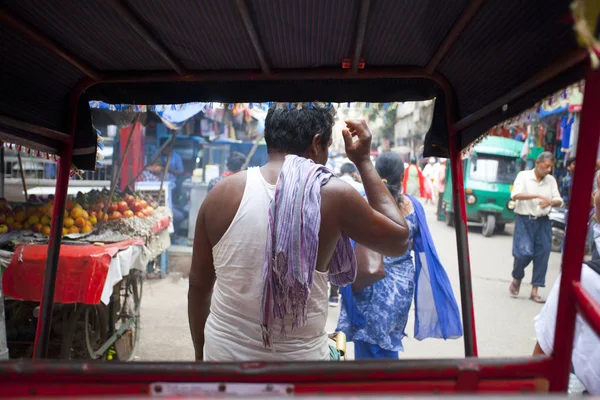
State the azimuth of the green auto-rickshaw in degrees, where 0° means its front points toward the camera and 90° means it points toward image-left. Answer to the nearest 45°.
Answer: approximately 315°

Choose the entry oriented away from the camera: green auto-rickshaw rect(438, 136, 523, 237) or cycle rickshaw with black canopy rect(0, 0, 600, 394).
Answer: the cycle rickshaw with black canopy

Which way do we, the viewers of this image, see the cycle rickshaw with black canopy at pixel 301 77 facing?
facing away from the viewer

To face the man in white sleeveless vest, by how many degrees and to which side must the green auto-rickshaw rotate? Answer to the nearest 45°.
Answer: approximately 45° to its right

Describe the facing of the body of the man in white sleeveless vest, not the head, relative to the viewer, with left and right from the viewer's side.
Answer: facing away from the viewer and to the right of the viewer
